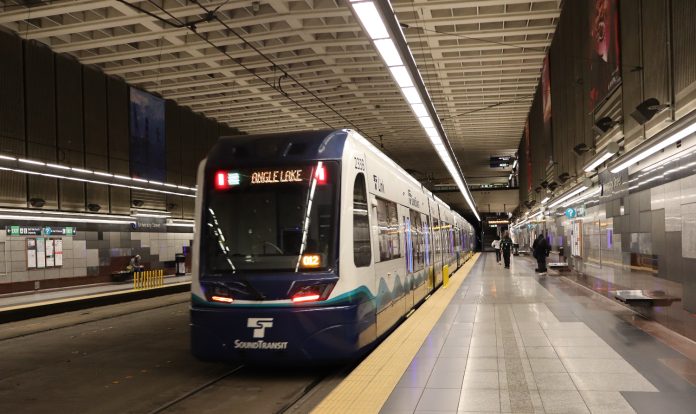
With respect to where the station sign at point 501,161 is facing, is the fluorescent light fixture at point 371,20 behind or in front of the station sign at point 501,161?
in front

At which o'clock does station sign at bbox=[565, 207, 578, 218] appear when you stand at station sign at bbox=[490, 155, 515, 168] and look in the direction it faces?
station sign at bbox=[565, 207, 578, 218] is roughly at 12 o'clock from station sign at bbox=[490, 155, 515, 168].

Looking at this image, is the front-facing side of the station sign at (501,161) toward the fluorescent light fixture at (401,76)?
yes

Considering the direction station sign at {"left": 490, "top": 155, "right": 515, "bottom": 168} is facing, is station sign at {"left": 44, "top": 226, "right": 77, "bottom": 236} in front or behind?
in front

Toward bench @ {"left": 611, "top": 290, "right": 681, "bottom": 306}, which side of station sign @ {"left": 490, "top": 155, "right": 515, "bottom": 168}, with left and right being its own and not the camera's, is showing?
front

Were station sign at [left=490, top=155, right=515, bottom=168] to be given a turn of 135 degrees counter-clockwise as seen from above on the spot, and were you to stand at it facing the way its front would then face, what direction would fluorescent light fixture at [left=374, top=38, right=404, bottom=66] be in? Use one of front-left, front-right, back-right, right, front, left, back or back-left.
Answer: back-right

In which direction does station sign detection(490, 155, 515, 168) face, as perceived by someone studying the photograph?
facing the viewer

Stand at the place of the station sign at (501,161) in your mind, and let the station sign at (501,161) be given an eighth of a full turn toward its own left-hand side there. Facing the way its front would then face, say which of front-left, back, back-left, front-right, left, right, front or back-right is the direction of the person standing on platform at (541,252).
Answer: front-right

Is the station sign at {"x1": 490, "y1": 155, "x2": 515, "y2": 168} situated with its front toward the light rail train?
yes

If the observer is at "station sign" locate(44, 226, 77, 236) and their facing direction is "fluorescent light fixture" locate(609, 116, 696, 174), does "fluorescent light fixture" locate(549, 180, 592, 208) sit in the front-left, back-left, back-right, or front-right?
front-left

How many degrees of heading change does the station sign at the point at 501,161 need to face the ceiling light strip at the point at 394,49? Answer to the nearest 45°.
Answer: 0° — it already faces it

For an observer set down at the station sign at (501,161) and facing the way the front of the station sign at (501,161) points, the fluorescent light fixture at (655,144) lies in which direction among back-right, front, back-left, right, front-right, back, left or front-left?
front
